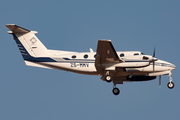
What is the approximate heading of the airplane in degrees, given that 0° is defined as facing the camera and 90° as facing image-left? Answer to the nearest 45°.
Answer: approximately 270°
